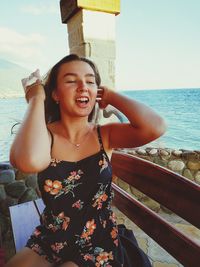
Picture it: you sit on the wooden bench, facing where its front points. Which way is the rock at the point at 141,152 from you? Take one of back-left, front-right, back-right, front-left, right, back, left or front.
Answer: back-right

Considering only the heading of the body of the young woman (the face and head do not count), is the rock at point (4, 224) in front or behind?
behind

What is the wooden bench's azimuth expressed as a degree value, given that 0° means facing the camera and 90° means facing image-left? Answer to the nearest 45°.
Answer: approximately 45°

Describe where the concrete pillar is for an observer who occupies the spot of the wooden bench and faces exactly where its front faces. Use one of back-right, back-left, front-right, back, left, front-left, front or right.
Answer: back-right

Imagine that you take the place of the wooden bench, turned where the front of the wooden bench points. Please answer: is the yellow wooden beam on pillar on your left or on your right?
on your right

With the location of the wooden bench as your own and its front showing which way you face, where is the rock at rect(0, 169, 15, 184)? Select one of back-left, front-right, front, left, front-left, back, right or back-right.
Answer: right

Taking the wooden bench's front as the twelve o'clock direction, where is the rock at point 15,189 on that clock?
The rock is roughly at 3 o'clock from the wooden bench.

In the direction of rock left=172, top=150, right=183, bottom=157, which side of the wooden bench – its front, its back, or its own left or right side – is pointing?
back

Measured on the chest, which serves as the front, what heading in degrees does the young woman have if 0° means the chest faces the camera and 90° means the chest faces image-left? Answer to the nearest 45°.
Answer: approximately 0°

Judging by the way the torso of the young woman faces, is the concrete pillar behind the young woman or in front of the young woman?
behind

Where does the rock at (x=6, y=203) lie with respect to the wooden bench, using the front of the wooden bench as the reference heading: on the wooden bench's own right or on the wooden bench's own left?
on the wooden bench's own right
